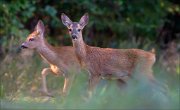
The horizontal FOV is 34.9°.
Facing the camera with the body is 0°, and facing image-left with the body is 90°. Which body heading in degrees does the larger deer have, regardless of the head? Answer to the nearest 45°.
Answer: approximately 90°

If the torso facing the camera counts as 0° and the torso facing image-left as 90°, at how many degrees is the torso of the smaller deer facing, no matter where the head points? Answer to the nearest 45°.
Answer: approximately 90°

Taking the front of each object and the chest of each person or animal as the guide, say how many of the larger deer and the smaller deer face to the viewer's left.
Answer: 2

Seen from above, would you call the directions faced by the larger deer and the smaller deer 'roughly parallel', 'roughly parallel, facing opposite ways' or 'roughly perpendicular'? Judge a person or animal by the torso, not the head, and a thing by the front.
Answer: roughly parallel

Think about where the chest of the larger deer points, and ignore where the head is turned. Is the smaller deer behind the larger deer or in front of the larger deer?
in front
